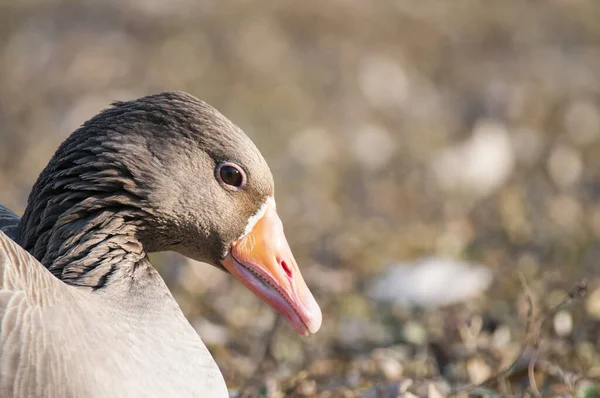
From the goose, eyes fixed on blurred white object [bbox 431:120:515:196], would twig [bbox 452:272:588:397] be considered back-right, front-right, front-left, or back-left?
front-right

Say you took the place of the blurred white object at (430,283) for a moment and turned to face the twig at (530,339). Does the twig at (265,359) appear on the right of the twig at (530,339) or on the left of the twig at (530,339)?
right

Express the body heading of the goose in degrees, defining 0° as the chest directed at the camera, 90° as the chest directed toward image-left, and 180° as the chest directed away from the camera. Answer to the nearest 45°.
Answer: approximately 270°

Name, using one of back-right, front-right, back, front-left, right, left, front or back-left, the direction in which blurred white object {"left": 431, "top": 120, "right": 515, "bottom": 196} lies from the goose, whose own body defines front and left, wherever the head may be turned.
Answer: front-left

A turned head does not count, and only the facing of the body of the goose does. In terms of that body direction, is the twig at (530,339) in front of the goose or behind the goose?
in front

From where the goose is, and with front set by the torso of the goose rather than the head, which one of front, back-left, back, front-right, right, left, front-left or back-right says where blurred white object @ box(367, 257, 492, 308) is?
front-left

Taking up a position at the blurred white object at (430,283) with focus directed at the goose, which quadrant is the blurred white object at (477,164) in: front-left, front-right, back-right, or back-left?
back-right
